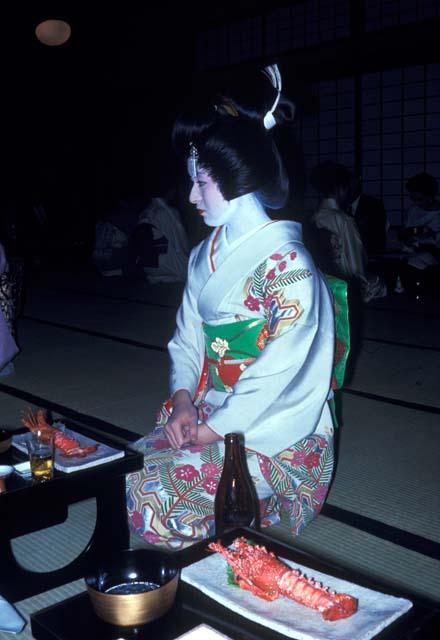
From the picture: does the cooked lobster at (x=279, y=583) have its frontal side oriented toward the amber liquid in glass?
yes

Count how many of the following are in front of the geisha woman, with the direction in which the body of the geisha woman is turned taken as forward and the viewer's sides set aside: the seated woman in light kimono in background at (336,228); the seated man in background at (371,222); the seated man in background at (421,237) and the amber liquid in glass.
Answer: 1

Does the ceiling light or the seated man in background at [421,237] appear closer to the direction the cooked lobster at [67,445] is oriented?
the ceiling light

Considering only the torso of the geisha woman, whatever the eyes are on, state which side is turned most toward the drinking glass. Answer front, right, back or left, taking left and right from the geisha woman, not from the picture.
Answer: front

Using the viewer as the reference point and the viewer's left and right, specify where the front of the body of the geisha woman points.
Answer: facing the viewer and to the left of the viewer

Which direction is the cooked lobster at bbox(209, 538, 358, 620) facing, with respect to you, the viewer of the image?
facing away from the viewer and to the left of the viewer

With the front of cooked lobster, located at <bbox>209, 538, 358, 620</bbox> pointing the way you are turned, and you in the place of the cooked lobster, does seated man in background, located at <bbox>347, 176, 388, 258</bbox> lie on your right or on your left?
on your right

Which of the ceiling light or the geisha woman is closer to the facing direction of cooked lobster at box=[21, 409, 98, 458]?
the ceiling light

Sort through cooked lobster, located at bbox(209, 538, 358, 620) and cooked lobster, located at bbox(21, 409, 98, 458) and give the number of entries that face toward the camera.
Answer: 0

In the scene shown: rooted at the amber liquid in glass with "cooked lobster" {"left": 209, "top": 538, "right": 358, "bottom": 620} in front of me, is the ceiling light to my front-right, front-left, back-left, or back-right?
back-left

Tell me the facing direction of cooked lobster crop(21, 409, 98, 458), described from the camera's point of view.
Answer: facing away from the viewer and to the left of the viewer

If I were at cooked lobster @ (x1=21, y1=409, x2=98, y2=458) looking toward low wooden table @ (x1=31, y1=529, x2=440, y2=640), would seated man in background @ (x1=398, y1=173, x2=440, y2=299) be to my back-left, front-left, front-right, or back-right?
back-left

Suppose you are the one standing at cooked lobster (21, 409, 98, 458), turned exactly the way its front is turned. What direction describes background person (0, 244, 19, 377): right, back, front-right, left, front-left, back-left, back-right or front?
front-right

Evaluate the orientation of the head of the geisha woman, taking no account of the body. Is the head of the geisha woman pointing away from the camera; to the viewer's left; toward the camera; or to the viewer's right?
to the viewer's left

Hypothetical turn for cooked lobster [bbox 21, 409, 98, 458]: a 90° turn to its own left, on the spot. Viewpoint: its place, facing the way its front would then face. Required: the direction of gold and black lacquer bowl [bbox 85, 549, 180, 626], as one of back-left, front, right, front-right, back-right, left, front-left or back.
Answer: front-left

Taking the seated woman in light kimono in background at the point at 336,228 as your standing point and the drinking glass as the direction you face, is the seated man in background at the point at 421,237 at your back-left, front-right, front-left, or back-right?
back-left
